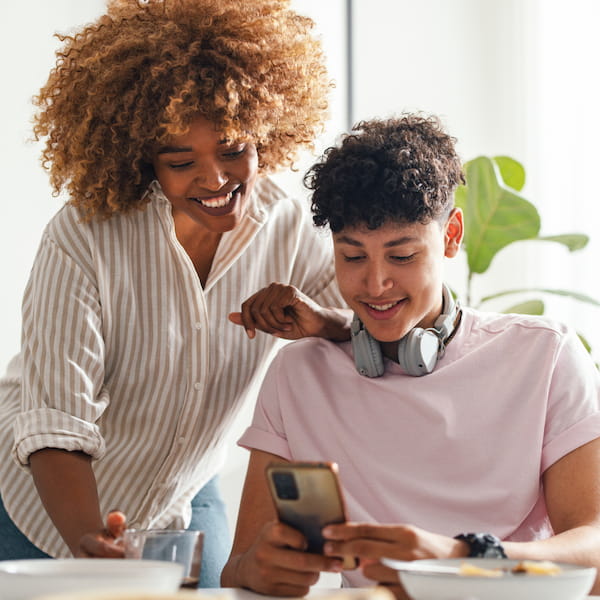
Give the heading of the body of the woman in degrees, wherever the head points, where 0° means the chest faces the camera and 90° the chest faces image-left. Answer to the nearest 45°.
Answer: approximately 315°

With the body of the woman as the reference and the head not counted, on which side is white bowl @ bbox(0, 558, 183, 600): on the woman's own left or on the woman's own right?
on the woman's own right

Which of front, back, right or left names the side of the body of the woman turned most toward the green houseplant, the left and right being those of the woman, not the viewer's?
left
